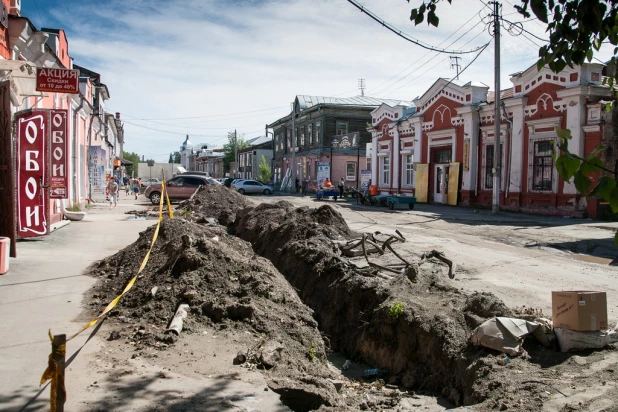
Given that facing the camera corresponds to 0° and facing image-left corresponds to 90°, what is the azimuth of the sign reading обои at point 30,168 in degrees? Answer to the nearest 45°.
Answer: approximately 0°

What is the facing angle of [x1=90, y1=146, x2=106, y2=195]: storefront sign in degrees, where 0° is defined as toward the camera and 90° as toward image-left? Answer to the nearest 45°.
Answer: approximately 0°

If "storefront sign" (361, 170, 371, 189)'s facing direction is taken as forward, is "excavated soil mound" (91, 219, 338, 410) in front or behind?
in front

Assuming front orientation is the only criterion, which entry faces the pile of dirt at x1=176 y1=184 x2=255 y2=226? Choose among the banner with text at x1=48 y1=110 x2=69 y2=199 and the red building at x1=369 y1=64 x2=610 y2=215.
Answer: the red building

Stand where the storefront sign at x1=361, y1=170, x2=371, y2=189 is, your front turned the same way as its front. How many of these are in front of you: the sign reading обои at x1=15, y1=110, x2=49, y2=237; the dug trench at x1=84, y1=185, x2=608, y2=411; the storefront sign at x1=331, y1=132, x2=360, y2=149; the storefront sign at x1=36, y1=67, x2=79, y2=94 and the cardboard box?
4

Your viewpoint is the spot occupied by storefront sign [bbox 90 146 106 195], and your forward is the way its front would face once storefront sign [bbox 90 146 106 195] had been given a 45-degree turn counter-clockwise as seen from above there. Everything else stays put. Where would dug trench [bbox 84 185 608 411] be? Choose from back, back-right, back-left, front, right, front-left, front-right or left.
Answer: front-right

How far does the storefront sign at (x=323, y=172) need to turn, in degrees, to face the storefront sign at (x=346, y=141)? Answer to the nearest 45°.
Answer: approximately 135° to its left

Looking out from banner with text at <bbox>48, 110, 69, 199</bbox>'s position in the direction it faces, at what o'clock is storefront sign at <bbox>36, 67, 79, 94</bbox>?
The storefront sign is roughly at 12 o'clock from the banner with text.

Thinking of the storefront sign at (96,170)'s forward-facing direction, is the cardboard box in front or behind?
in front

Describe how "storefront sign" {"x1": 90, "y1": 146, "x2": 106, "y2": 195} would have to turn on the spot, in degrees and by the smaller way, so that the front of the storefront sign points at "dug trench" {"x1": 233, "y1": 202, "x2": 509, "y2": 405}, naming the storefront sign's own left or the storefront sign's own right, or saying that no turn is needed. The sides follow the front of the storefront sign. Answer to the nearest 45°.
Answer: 0° — it already faces it

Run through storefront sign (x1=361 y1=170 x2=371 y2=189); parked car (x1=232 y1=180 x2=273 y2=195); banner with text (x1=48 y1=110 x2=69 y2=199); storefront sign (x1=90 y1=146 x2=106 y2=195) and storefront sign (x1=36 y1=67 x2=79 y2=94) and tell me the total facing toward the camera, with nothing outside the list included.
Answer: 4

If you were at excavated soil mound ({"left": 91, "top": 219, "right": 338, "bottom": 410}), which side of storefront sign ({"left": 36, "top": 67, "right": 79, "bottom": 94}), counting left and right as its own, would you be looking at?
front
